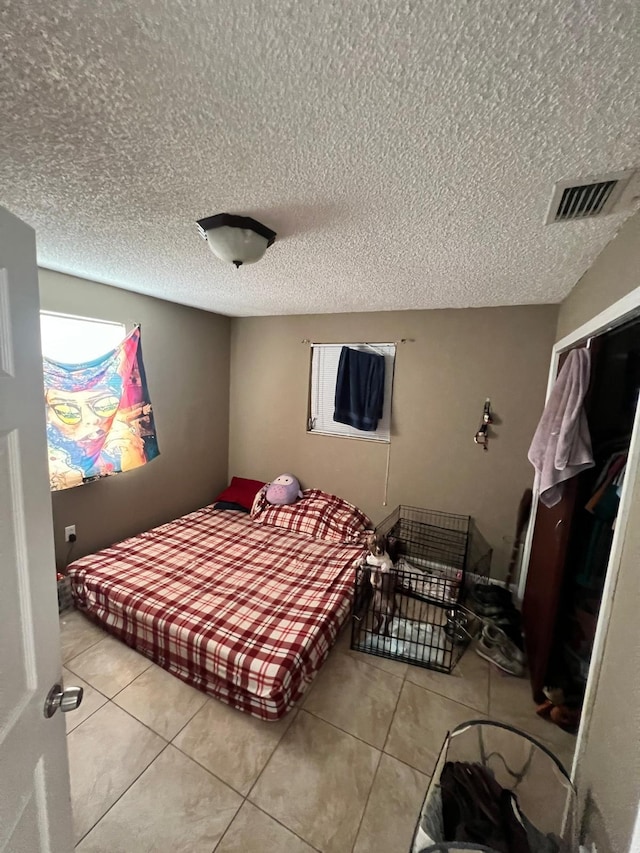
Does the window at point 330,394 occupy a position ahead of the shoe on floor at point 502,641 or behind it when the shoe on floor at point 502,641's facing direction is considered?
behind

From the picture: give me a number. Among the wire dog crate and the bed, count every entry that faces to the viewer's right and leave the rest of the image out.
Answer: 0

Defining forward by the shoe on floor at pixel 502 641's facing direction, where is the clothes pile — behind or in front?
in front

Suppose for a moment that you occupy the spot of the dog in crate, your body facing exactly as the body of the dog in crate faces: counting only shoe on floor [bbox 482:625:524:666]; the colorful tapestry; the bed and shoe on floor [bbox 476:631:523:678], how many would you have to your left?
2

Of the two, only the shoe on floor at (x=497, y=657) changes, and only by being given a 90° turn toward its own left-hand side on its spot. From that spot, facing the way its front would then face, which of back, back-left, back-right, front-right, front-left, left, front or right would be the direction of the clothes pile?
back-right

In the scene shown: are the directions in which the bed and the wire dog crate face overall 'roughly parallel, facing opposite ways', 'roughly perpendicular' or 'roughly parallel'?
roughly parallel

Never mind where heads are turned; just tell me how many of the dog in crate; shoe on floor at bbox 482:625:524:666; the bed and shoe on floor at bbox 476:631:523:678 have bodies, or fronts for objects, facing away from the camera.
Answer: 0

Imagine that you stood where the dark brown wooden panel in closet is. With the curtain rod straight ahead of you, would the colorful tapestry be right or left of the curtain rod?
left

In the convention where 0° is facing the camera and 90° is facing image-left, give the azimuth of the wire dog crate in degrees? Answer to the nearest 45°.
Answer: approximately 0°

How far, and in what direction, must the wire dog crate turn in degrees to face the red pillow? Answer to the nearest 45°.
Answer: approximately 90° to its right

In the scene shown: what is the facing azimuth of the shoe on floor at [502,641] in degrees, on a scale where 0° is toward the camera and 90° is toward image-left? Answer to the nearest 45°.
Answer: approximately 315°

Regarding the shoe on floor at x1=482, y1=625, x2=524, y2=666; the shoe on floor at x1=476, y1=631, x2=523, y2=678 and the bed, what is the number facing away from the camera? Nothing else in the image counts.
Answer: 0

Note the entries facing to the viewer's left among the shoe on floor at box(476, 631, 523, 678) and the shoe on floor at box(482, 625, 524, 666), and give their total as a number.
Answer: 0
